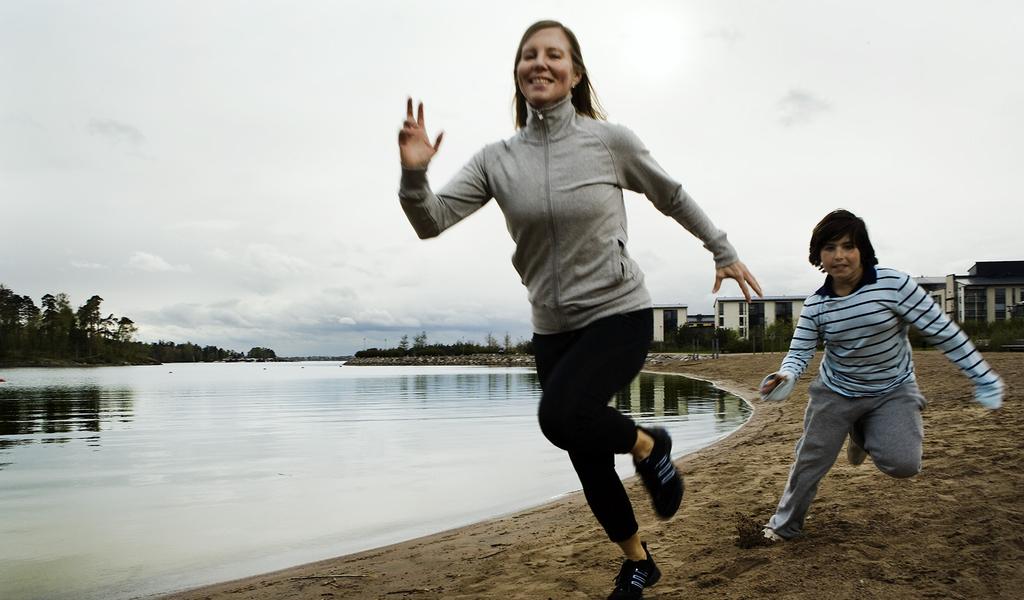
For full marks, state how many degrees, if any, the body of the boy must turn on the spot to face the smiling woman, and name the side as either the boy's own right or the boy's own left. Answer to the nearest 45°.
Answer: approximately 45° to the boy's own right

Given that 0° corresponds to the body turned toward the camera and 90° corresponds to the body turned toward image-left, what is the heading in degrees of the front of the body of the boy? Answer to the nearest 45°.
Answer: approximately 0°
